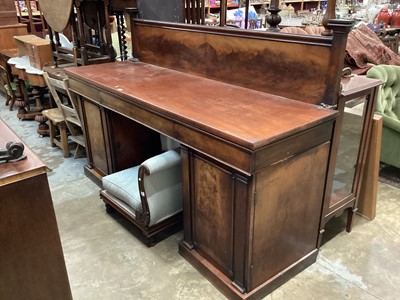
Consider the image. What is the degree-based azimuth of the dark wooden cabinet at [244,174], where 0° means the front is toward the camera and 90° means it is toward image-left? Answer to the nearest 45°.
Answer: approximately 45°

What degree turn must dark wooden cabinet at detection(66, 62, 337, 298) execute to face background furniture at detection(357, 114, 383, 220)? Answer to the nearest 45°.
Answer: approximately 180°

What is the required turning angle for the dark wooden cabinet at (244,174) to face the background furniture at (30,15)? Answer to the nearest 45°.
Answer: approximately 90° to its right

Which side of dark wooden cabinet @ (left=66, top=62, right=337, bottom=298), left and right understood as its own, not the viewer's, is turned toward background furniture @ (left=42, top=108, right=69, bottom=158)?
right

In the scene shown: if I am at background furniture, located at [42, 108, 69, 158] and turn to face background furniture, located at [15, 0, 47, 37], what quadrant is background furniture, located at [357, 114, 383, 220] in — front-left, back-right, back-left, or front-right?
back-right

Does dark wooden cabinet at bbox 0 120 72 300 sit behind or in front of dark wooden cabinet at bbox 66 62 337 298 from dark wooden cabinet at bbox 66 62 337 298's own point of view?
in front

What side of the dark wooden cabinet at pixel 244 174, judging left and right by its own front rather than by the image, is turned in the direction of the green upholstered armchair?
back

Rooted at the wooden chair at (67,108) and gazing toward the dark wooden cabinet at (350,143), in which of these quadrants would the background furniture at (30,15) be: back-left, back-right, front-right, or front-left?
back-left

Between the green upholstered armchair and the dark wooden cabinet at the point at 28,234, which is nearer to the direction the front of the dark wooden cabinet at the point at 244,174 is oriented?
the dark wooden cabinet

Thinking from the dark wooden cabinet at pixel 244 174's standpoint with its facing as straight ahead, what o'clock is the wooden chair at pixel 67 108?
The wooden chair is roughly at 3 o'clock from the dark wooden cabinet.
